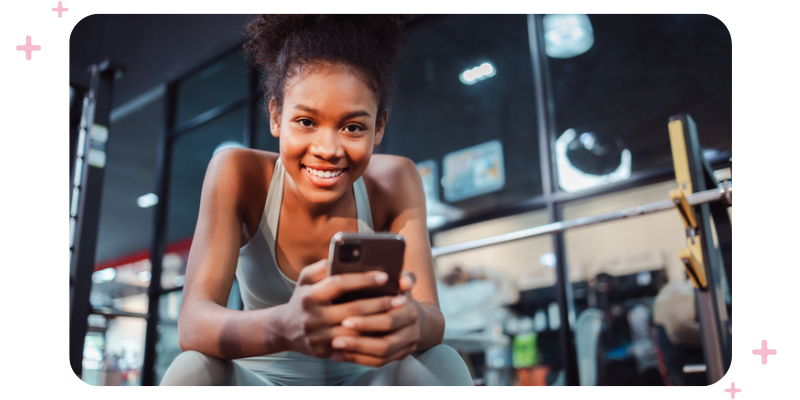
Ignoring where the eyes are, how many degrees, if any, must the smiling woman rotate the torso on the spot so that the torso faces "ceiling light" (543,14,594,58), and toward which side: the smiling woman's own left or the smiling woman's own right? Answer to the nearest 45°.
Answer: approximately 135° to the smiling woman's own left

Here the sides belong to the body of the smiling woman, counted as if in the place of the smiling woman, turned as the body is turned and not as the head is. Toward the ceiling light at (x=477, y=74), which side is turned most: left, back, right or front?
back

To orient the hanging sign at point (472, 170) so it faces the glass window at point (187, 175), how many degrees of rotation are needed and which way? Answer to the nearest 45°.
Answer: approximately 45° to its right

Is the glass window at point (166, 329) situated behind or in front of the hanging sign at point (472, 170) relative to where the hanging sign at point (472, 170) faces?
in front

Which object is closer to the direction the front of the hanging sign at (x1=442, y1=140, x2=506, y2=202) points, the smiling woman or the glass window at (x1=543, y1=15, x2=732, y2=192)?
the smiling woman

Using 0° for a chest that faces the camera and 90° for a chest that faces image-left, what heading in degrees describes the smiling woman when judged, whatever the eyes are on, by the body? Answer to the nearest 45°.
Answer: approximately 0°

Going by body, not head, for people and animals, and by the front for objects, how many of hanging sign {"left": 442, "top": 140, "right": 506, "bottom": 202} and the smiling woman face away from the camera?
0

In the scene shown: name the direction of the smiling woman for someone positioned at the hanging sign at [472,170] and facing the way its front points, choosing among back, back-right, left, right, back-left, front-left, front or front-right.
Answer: front-left

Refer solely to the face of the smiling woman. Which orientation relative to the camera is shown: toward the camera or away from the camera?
toward the camera

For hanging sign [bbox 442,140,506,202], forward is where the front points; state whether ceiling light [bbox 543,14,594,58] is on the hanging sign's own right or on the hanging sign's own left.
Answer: on the hanging sign's own left

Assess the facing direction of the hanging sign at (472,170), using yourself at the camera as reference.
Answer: facing the viewer and to the left of the viewer

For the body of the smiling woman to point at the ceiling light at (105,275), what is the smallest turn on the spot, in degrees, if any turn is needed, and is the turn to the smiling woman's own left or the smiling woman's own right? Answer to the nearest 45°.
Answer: approximately 180°
